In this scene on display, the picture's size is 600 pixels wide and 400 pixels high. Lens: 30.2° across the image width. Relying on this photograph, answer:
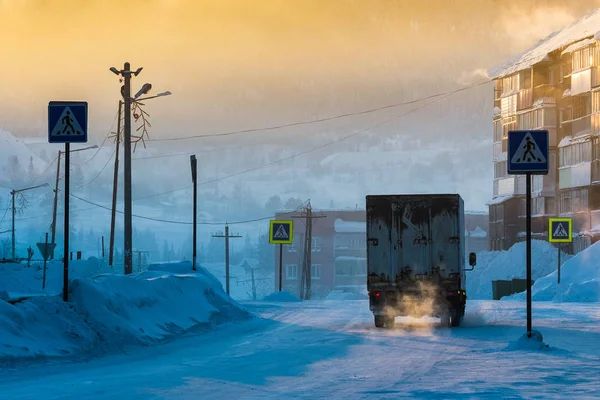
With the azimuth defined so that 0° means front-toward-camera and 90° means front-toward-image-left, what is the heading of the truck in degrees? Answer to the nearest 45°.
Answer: approximately 180°

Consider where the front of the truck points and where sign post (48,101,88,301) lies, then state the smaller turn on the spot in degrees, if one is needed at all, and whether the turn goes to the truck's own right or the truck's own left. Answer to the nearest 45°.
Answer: approximately 135° to the truck's own left

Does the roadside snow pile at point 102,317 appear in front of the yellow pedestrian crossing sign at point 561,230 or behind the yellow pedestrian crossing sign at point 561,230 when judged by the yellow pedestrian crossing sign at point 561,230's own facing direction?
in front

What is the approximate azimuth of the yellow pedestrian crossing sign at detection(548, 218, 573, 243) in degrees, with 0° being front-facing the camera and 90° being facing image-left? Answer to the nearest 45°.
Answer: approximately 0°

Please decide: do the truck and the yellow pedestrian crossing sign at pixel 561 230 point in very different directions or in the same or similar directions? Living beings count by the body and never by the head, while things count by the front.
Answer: very different directions

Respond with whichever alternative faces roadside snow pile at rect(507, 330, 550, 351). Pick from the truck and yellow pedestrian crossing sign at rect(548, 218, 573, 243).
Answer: the yellow pedestrian crossing sign

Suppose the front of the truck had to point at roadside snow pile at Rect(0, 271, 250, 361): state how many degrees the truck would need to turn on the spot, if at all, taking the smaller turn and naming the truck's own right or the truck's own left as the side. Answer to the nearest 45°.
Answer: approximately 135° to the truck's own left

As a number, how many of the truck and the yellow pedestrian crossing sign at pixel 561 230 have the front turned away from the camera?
1

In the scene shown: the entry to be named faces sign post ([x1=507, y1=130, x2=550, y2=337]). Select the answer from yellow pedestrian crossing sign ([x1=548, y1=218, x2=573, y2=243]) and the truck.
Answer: the yellow pedestrian crossing sign
